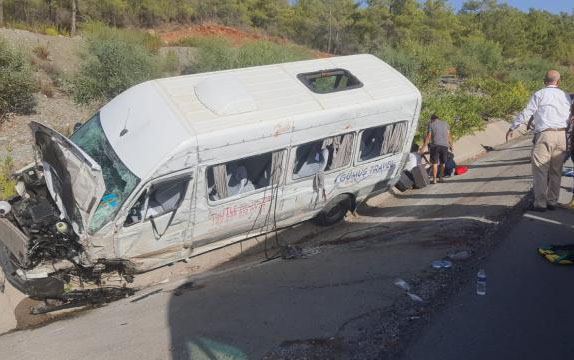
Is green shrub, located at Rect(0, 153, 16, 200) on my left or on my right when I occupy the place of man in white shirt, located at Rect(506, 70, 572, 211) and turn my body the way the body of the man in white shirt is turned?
on my left

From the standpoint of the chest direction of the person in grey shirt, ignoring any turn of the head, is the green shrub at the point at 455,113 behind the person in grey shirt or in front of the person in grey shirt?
in front

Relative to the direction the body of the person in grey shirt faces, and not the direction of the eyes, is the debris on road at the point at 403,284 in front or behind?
behind

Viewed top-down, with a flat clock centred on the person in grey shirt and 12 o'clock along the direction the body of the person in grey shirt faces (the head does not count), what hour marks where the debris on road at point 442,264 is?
The debris on road is roughly at 6 o'clock from the person in grey shirt.

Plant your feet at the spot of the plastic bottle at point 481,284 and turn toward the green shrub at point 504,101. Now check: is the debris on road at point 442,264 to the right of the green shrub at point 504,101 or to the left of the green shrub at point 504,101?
left

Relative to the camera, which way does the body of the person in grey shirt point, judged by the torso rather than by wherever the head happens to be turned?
away from the camera

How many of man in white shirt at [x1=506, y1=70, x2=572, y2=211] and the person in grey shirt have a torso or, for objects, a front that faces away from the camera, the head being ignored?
2

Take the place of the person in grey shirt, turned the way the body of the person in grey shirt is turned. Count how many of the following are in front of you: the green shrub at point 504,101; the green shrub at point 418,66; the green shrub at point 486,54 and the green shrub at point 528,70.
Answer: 4

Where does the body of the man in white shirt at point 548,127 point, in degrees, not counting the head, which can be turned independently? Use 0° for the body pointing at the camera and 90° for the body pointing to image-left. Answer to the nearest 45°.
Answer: approximately 180°

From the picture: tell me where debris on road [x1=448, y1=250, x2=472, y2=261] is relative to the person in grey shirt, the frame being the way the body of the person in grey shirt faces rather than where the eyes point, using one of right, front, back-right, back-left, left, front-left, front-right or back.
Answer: back

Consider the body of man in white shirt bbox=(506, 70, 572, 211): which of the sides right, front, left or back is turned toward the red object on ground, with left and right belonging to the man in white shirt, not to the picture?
front

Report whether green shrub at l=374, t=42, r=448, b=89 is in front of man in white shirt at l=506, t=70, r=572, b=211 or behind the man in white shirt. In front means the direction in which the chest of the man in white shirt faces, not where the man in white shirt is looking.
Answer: in front

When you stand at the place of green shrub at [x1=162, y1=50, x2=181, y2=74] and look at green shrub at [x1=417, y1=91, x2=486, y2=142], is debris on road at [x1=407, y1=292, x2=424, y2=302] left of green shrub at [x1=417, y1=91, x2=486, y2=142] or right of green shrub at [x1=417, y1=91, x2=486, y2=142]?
right
